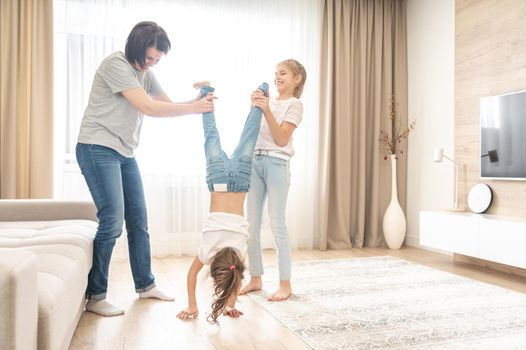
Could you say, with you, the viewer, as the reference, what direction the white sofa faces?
facing to the right of the viewer

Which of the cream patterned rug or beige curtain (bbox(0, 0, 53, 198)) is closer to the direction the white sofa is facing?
the cream patterned rug

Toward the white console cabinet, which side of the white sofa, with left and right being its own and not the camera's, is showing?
front

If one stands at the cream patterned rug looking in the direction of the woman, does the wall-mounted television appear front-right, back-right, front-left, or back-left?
back-right

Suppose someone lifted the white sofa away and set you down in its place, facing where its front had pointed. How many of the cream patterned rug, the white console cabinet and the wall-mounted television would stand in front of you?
3

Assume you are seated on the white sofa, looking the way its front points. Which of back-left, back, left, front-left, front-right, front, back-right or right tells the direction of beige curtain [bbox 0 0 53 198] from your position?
left

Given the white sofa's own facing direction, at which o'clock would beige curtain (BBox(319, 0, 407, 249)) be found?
The beige curtain is roughly at 11 o'clock from the white sofa.

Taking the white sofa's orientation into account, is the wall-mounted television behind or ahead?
ahead

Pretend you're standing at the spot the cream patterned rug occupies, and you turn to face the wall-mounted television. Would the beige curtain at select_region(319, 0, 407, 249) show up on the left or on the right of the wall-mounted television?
left

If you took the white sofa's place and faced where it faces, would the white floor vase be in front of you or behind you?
in front

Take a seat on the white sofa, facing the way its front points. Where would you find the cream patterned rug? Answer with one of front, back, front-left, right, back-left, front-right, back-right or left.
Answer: front

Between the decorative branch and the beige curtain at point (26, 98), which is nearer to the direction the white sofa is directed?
the decorative branch
